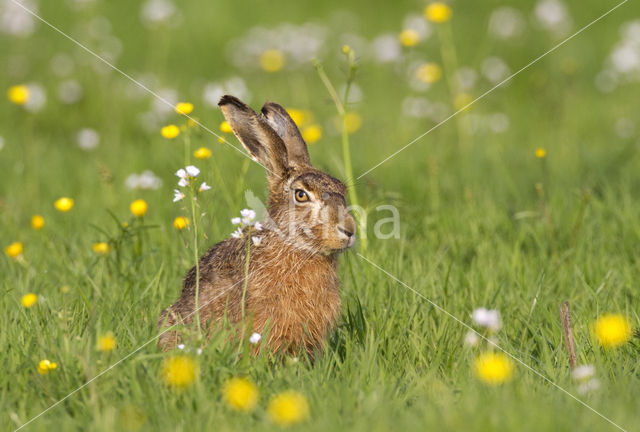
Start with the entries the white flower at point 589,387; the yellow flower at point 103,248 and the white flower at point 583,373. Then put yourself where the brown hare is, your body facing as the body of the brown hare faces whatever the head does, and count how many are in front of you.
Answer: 2

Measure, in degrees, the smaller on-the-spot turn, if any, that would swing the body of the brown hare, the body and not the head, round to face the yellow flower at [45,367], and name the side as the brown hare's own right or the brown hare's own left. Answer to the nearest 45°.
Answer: approximately 90° to the brown hare's own right

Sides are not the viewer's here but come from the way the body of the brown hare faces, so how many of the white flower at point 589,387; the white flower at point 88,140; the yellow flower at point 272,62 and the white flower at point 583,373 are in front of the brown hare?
2

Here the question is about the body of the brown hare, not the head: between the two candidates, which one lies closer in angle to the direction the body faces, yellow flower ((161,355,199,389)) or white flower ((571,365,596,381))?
the white flower

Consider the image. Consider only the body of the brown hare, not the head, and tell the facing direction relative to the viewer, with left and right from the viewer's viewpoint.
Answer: facing the viewer and to the right of the viewer

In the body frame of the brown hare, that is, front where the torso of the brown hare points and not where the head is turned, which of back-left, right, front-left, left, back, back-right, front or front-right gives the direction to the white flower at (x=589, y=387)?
front

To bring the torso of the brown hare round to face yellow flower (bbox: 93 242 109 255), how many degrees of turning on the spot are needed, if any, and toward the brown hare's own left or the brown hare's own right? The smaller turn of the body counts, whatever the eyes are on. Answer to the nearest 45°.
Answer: approximately 180°

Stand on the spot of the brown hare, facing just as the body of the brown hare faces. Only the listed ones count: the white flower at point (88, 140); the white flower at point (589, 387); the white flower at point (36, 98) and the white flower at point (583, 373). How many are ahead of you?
2

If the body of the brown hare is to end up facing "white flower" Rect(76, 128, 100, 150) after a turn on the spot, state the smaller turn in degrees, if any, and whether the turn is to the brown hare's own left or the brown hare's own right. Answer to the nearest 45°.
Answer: approximately 180°

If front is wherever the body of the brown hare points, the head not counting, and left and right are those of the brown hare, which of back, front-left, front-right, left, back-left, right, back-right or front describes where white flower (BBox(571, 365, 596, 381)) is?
front

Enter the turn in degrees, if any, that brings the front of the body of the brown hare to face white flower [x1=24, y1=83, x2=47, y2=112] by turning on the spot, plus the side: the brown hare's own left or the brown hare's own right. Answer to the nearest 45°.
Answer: approximately 180°

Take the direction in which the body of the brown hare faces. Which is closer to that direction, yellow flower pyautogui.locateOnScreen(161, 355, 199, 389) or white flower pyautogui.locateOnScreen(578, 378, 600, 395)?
the white flower

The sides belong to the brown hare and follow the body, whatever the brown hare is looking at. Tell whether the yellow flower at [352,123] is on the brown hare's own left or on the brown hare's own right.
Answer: on the brown hare's own left

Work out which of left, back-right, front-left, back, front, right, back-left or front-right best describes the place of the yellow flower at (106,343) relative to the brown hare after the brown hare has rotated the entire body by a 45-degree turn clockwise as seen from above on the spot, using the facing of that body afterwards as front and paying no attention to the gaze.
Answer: front-right

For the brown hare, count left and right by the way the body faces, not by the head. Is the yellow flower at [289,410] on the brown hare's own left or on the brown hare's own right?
on the brown hare's own right

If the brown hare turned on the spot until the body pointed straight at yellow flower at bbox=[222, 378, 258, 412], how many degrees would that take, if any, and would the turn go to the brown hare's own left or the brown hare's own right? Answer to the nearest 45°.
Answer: approximately 45° to the brown hare's own right

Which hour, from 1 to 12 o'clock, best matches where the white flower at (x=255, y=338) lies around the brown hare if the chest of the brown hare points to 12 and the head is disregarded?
The white flower is roughly at 2 o'clock from the brown hare.
